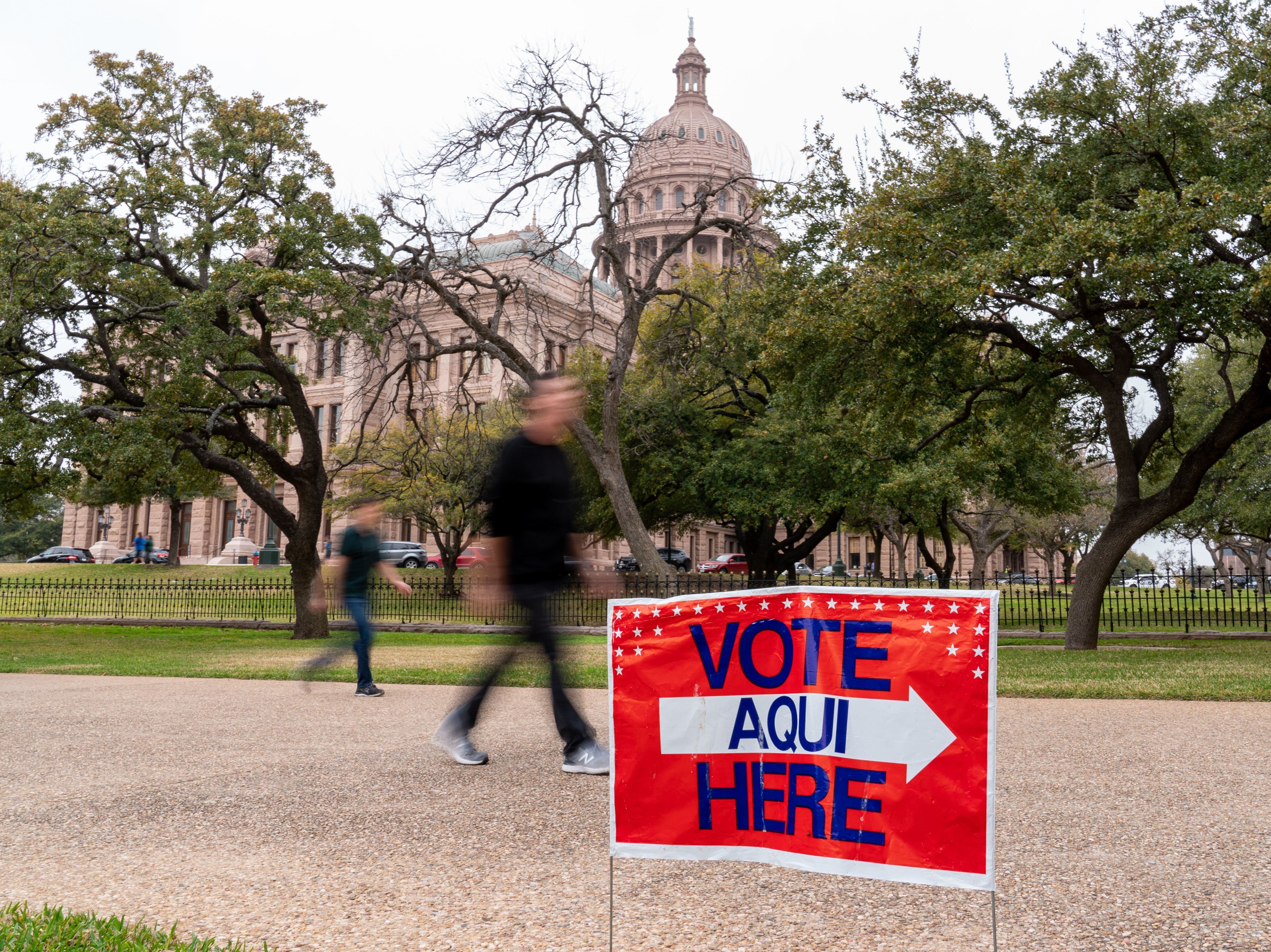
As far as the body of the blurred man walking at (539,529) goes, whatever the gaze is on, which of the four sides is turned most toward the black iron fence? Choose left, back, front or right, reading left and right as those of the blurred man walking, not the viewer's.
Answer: left

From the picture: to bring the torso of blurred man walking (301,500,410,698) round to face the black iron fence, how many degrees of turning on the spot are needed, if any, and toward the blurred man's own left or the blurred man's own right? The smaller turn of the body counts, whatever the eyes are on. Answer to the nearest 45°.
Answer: approximately 90° to the blurred man's own left

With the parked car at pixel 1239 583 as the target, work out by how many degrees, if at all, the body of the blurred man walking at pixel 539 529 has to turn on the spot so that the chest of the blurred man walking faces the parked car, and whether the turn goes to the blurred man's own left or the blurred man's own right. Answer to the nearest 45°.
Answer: approximately 45° to the blurred man's own left

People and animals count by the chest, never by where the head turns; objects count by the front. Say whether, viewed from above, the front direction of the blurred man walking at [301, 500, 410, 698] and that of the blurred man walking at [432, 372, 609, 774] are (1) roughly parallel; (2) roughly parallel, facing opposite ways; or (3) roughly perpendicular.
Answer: roughly parallel

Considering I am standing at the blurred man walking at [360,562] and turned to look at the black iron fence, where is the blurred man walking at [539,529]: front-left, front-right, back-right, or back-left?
back-right

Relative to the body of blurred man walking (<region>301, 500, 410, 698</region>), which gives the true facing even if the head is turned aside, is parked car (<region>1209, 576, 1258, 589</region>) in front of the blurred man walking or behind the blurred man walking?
in front

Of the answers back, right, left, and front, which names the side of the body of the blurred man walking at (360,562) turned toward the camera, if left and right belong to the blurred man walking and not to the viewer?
right

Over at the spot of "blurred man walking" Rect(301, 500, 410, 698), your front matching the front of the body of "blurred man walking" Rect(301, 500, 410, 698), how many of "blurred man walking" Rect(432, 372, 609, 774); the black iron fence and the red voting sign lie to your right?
2

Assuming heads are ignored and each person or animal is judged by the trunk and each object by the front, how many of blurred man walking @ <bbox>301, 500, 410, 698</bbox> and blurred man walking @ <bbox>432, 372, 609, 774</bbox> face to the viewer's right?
2

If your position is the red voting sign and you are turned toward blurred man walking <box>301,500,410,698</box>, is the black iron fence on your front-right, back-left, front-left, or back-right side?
front-right
